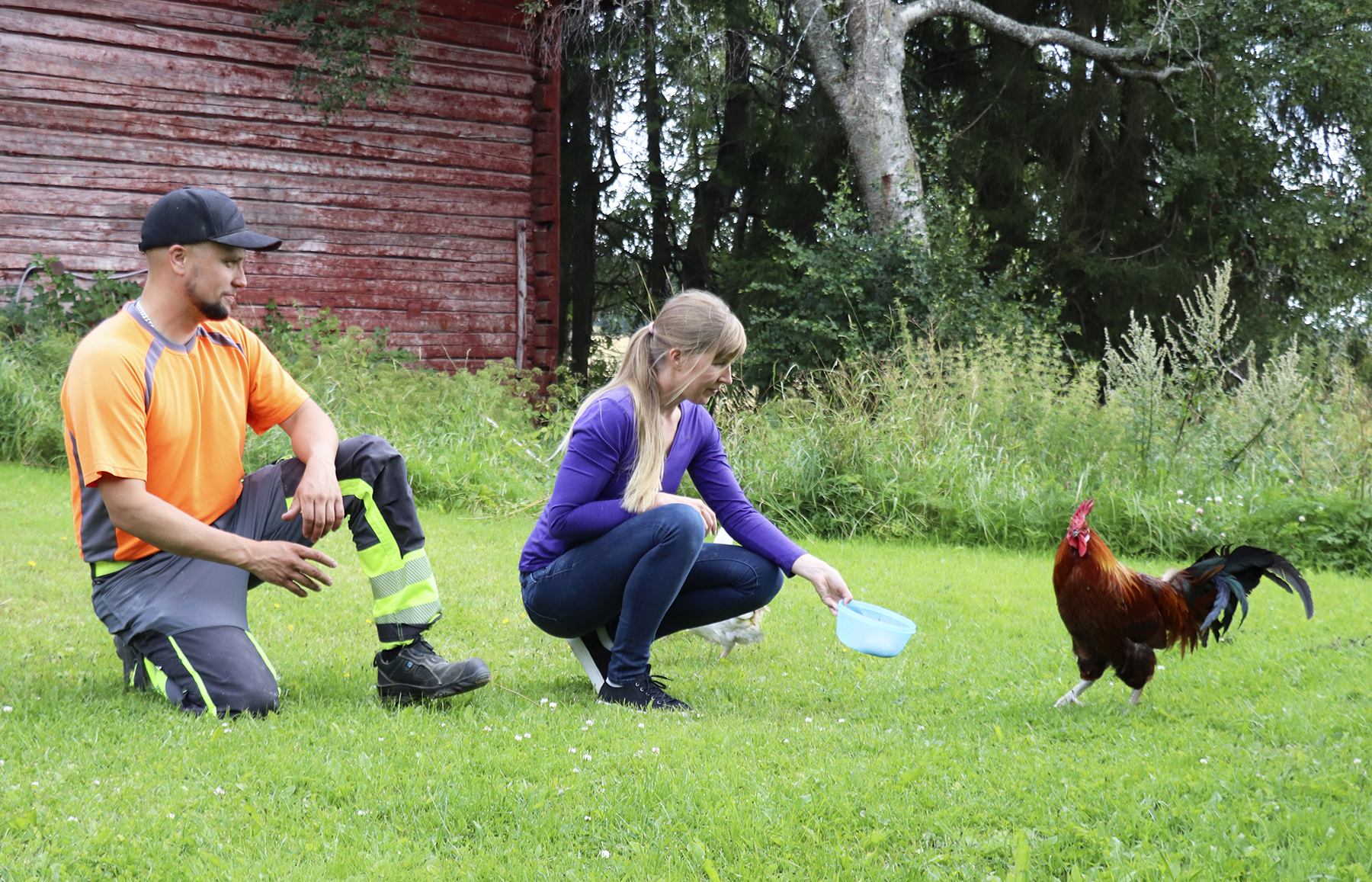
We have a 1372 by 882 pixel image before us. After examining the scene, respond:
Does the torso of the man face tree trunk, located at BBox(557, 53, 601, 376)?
no

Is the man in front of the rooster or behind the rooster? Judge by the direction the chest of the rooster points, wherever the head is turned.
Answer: in front

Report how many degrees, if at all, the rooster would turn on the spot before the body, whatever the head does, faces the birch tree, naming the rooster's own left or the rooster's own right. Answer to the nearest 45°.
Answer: approximately 135° to the rooster's own right

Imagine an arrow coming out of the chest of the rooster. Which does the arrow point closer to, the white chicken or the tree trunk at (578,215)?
the white chicken

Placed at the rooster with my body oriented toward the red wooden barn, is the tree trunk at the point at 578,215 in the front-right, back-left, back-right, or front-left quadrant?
front-right

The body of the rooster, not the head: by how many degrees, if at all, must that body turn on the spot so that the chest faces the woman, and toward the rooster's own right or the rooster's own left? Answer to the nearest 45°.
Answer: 0° — it already faces them

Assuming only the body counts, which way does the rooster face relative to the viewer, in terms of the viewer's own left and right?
facing the viewer and to the left of the viewer

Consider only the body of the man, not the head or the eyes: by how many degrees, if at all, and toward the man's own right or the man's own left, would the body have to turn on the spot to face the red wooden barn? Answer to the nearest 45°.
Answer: approximately 135° to the man's own left

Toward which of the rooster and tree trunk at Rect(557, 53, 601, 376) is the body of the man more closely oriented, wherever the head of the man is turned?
the rooster

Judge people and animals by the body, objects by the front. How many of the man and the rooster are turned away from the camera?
0

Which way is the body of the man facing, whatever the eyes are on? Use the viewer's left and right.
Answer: facing the viewer and to the right of the viewer

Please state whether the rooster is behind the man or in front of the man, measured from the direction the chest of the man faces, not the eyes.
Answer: in front

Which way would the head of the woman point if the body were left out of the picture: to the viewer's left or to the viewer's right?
to the viewer's right

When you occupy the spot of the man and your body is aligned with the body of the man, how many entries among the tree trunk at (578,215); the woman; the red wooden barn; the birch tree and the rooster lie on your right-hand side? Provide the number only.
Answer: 0

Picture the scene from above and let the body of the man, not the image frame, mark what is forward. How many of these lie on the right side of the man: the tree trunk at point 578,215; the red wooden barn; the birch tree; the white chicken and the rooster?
0

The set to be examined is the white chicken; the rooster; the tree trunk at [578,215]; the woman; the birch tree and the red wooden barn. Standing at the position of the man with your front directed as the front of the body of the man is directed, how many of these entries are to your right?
0

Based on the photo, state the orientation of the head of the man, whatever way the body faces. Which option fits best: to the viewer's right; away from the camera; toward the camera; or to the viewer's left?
to the viewer's right
